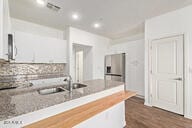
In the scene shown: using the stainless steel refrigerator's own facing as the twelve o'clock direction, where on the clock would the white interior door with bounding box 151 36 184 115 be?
The white interior door is roughly at 9 o'clock from the stainless steel refrigerator.

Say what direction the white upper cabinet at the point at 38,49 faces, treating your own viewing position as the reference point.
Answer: facing the viewer and to the right of the viewer

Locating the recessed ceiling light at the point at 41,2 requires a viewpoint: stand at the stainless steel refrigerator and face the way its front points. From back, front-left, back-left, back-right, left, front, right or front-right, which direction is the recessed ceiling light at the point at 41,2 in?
front

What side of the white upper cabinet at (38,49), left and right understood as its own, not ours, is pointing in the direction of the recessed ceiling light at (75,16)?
front

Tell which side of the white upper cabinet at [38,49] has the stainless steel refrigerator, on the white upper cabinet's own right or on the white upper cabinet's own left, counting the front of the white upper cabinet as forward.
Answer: on the white upper cabinet's own left

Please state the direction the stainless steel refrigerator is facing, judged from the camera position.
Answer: facing the viewer and to the left of the viewer

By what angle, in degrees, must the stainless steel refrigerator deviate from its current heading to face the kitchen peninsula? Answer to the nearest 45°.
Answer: approximately 45° to its left

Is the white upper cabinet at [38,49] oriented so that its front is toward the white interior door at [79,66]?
no

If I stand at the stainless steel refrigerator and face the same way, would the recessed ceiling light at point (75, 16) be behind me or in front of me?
in front

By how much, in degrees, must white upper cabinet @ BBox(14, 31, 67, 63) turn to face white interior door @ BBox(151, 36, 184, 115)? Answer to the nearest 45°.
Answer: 0° — it already faces it

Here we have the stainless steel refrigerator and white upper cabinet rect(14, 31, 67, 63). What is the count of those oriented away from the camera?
0

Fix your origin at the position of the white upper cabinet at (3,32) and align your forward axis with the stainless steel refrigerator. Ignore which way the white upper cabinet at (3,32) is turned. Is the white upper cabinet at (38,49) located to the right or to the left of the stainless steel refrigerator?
left
